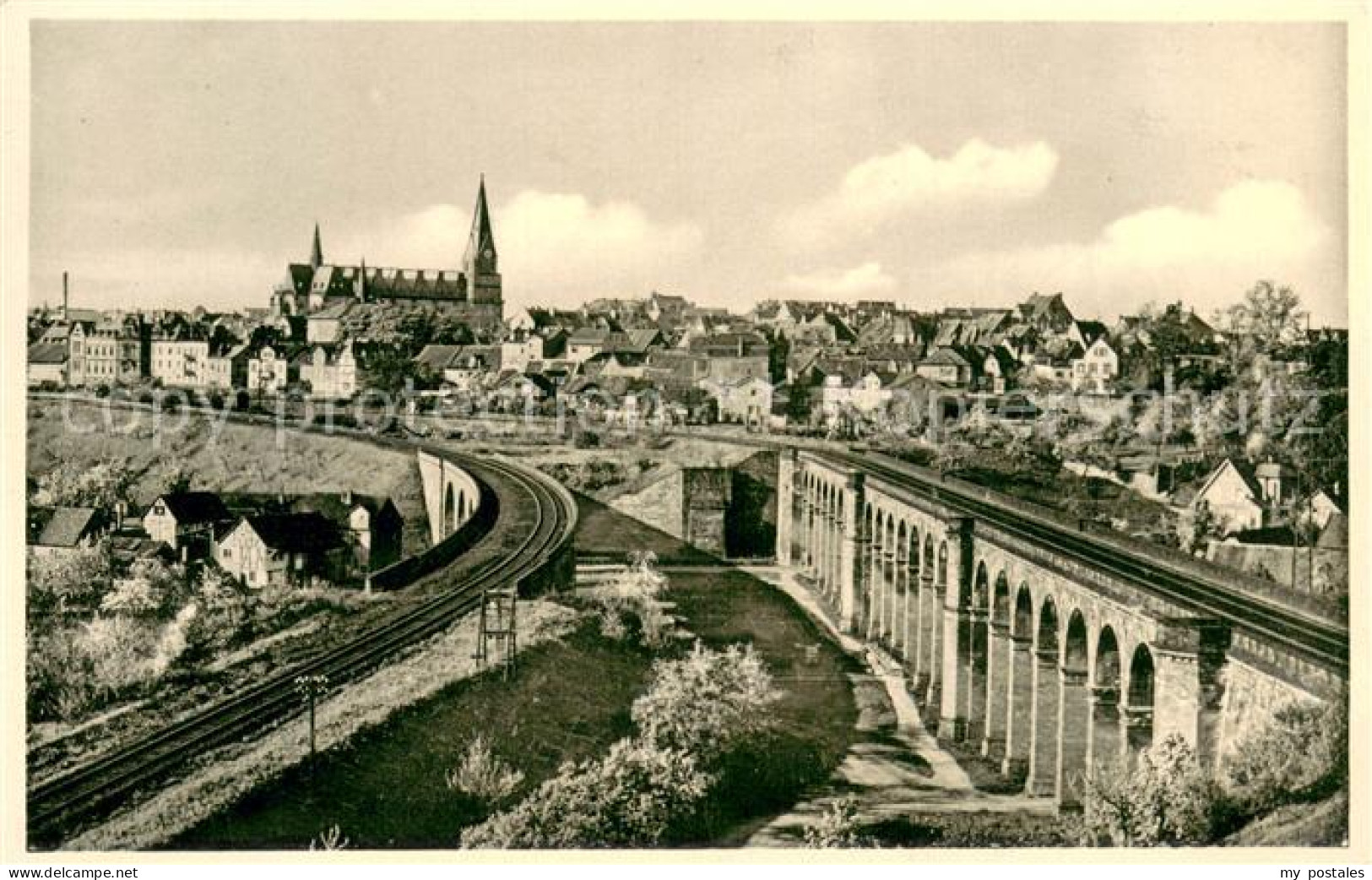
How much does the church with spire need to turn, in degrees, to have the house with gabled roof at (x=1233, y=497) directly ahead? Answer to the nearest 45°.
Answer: approximately 90° to its right

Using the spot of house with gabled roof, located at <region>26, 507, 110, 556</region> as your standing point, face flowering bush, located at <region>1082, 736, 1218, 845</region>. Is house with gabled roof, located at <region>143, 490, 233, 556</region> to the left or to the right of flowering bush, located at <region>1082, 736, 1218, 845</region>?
left

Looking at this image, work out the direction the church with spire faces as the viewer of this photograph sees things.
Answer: facing to the right of the viewer

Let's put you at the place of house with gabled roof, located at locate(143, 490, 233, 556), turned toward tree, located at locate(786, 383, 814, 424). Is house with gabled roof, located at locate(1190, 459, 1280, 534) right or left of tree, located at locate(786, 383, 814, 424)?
right

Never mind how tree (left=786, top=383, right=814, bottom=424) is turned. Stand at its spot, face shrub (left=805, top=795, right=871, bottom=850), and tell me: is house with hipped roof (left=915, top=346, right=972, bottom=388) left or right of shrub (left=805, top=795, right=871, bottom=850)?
left

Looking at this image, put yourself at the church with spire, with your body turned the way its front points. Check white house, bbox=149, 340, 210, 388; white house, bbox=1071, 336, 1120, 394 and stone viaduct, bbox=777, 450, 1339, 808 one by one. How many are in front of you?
2
